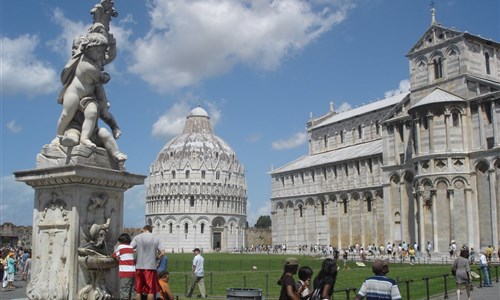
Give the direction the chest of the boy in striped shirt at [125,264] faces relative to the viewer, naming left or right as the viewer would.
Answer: facing away from the viewer and to the left of the viewer

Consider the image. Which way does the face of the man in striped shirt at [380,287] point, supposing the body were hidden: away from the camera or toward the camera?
away from the camera

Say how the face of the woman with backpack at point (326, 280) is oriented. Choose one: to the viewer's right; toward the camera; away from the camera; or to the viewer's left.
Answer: away from the camera

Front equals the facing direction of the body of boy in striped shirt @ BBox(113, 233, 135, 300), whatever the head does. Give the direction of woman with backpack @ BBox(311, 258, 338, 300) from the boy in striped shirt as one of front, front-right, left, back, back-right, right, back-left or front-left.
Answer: back-right

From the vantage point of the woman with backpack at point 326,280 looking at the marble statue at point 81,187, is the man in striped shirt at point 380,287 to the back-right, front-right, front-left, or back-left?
back-left

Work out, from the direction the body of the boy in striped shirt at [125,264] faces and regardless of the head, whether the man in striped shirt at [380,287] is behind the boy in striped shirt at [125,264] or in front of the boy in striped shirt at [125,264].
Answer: behind
